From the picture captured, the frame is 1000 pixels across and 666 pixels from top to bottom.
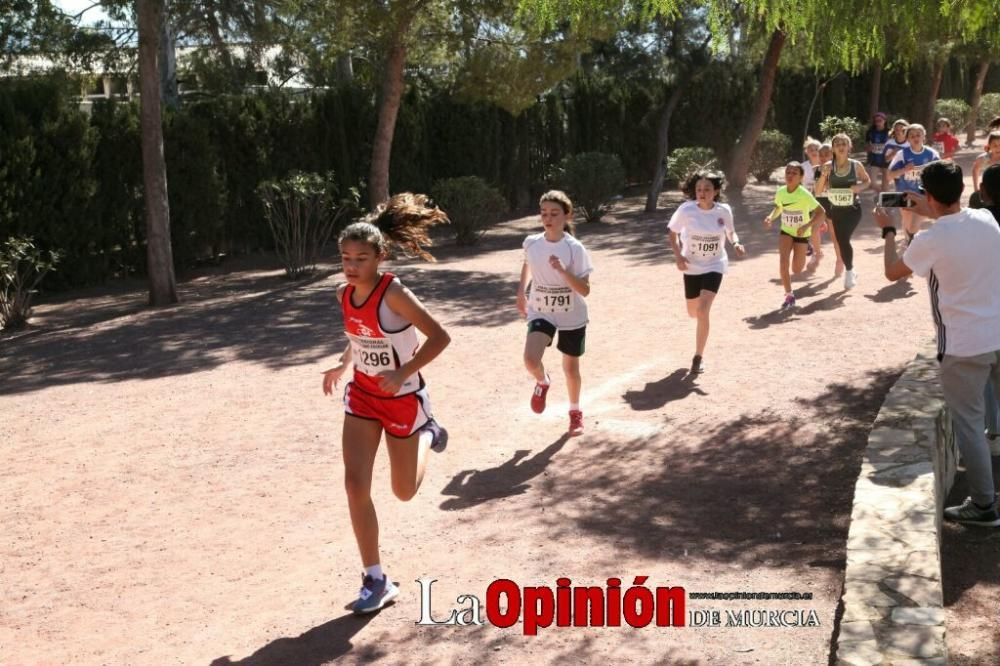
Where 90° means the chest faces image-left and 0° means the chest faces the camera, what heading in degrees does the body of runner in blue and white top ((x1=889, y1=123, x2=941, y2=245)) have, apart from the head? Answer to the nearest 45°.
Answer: approximately 0°

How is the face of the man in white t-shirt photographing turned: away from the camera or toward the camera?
away from the camera

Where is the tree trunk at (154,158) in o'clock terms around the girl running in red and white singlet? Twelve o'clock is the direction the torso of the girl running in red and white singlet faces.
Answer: The tree trunk is roughly at 4 o'clock from the girl running in red and white singlet.

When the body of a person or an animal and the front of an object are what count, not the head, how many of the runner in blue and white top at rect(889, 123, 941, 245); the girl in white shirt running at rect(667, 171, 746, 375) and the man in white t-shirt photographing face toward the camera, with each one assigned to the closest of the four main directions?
2

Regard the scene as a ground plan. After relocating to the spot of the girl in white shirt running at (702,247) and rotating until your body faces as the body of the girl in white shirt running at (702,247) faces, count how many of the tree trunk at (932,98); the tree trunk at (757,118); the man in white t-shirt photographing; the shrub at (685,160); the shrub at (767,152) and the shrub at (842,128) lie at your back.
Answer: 5

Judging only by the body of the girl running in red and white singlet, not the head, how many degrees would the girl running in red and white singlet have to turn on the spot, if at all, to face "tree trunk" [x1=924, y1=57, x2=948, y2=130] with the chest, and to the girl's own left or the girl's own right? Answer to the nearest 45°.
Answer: approximately 180°

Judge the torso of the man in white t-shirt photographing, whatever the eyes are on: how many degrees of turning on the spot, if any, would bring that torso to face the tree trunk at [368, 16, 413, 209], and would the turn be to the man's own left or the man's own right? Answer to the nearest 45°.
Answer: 0° — they already face it

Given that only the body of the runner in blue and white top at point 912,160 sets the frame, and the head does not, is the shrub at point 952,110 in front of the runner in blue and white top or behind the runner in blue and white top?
behind

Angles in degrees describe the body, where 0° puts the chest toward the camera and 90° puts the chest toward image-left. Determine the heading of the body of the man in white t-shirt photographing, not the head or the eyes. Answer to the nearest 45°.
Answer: approximately 135°
